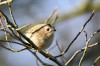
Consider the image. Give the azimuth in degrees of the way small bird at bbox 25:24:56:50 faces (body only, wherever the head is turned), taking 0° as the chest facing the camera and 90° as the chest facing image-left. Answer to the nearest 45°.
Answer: approximately 270°
